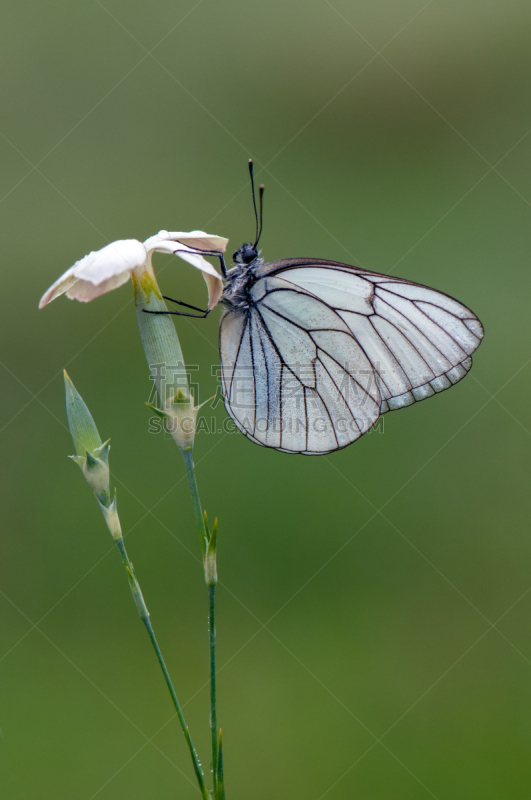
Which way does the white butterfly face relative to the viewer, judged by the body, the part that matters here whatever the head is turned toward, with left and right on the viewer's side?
facing to the left of the viewer
